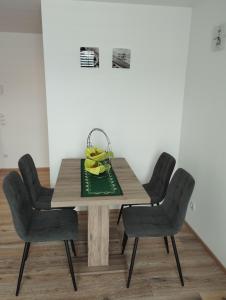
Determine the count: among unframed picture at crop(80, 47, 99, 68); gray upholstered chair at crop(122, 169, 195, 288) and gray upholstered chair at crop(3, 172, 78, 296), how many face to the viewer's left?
1

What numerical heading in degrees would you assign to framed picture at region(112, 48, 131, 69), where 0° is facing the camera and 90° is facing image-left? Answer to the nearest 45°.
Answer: approximately 0°

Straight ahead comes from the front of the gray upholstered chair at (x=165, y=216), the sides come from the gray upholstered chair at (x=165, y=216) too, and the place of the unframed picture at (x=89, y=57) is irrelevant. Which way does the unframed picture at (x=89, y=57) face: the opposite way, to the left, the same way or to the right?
to the left

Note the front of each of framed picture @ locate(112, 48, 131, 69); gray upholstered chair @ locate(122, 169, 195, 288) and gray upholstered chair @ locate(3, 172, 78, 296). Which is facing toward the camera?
the framed picture

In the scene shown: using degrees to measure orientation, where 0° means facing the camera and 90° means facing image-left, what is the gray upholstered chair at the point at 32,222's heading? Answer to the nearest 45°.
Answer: approximately 270°

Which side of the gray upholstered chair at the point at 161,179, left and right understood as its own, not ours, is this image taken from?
left

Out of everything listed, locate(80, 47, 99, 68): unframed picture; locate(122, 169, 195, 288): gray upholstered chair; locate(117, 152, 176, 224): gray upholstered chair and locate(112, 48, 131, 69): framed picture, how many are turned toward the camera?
2

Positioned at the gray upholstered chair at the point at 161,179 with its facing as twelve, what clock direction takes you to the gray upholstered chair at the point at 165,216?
the gray upholstered chair at the point at 165,216 is roughly at 9 o'clock from the gray upholstered chair at the point at 161,179.

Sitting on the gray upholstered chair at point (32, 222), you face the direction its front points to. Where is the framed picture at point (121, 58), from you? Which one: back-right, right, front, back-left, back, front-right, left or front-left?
front-left

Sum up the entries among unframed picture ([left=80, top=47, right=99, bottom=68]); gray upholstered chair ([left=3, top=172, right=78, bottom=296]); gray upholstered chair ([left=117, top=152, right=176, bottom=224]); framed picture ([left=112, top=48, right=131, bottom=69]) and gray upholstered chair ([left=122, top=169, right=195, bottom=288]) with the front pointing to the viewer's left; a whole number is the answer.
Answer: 2

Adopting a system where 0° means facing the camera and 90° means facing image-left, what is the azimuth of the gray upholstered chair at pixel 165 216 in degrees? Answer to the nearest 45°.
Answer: approximately 90°
